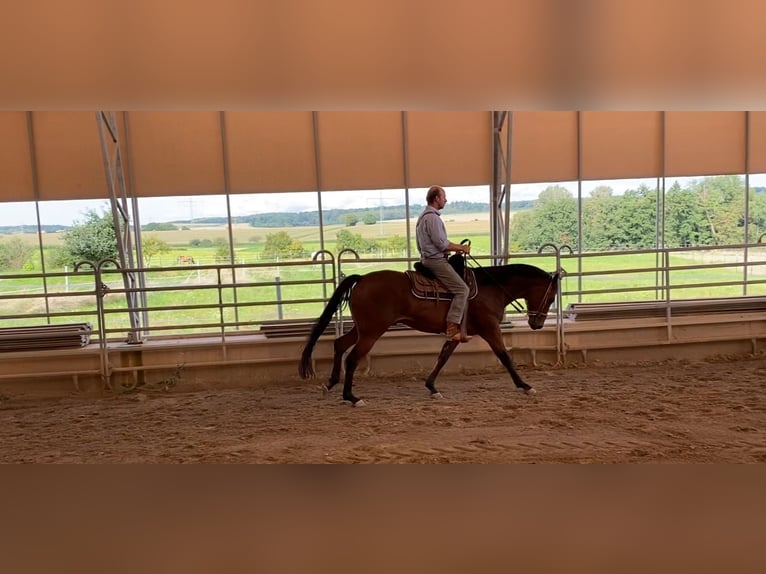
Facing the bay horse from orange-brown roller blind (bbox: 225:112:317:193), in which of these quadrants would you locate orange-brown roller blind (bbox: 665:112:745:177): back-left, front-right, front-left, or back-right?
front-left

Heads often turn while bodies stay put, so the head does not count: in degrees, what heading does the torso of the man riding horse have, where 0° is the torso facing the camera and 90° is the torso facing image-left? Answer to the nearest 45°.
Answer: approximately 270°

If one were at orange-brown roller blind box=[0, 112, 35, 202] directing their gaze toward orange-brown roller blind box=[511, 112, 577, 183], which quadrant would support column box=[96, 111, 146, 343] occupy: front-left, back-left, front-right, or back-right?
front-right

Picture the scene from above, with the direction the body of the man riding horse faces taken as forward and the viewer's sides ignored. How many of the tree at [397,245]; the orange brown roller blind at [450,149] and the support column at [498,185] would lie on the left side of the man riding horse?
3

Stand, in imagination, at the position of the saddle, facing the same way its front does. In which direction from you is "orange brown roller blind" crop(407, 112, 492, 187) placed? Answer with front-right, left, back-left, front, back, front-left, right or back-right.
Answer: left

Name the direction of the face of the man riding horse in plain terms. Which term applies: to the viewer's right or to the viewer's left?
to the viewer's right

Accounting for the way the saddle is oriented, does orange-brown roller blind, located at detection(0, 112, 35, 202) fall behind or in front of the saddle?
behind

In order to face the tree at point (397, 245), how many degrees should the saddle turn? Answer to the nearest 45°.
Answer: approximately 90° to its left

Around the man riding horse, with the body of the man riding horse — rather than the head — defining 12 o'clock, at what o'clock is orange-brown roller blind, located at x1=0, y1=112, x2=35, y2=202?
The orange-brown roller blind is roughly at 7 o'clock from the man riding horse.

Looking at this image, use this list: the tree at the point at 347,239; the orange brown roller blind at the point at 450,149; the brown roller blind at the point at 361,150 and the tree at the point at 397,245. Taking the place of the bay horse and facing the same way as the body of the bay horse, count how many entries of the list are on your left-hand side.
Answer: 4

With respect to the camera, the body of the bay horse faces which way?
to the viewer's right

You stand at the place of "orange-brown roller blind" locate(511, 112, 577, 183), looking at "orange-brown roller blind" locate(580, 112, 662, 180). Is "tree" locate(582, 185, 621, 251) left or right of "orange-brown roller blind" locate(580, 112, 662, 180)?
left

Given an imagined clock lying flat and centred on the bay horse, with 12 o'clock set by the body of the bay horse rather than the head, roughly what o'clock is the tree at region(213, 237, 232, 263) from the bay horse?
The tree is roughly at 8 o'clock from the bay horse.

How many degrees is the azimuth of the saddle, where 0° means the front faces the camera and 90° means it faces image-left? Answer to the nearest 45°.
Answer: approximately 270°
